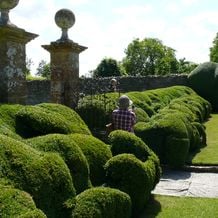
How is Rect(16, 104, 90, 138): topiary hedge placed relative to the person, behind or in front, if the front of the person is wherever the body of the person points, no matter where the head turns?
behind

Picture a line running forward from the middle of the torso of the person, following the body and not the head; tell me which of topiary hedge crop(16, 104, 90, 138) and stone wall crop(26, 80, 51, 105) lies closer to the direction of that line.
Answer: the stone wall

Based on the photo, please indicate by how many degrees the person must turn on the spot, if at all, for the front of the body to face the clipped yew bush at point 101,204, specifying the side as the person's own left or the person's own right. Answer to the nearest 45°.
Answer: approximately 180°

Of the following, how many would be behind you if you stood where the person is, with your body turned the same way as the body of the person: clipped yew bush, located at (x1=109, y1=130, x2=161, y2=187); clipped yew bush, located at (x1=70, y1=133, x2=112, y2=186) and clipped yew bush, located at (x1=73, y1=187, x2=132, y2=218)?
3

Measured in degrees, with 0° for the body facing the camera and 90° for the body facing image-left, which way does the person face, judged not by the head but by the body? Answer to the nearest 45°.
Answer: approximately 180°

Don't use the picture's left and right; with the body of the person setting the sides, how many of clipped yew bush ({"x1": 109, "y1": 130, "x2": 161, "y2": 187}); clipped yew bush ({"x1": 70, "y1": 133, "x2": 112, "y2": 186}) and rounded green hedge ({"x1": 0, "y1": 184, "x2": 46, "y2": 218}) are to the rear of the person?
3

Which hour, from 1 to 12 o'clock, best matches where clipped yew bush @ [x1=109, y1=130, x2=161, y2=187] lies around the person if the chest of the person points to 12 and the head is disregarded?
The clipped yew bush is roughly at 6 o'clock from the person.

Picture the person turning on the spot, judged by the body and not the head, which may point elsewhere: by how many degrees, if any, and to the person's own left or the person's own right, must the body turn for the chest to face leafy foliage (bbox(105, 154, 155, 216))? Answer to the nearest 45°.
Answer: approximately 180°

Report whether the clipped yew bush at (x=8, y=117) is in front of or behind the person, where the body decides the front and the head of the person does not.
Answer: behind

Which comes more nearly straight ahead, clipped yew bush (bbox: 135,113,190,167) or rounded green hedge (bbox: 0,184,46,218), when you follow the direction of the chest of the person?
the clipped yew bush

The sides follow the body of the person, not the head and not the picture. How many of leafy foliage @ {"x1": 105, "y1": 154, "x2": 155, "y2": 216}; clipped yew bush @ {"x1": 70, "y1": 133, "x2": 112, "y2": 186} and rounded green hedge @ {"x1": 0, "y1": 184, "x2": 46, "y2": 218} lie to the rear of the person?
3
